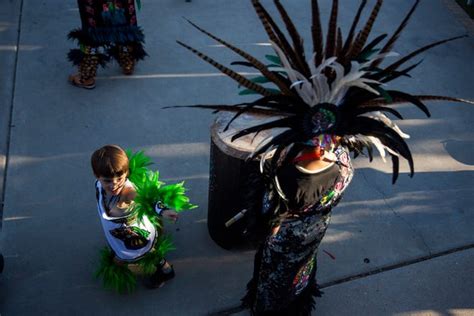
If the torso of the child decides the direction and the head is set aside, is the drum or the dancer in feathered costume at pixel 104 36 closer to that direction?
the drum

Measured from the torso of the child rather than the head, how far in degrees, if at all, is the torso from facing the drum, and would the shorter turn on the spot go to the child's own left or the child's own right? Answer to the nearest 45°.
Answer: approximately 45° to the child's own left
